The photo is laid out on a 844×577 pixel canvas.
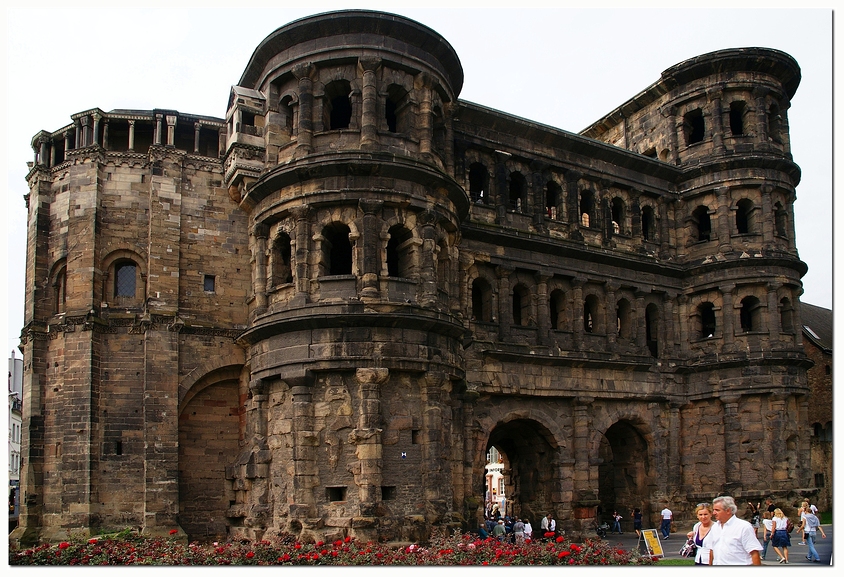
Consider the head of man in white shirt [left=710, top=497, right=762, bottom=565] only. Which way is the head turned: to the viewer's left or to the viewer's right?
to the viewer's left

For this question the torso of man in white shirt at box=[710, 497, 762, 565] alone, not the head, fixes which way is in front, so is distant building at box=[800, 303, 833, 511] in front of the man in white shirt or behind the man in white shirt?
behind

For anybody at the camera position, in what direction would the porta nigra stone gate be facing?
facing the viewer and to the right of the viewer

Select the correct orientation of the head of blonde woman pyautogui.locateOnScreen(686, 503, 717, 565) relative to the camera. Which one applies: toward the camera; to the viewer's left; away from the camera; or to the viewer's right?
toward the camera

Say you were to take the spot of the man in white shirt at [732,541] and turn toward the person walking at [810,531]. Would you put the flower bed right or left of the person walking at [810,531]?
left

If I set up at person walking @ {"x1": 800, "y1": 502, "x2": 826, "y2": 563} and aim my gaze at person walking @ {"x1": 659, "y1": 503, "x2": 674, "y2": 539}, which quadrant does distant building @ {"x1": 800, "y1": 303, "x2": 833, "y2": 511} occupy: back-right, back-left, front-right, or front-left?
front-right

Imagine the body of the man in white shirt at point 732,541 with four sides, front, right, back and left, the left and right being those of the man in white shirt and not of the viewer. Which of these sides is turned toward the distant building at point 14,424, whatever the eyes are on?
right

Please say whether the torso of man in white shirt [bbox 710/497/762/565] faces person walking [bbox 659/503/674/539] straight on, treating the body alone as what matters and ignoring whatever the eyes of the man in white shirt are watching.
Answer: no

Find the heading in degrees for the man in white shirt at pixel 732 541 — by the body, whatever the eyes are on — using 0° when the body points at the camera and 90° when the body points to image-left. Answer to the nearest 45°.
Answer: approximately 45°
